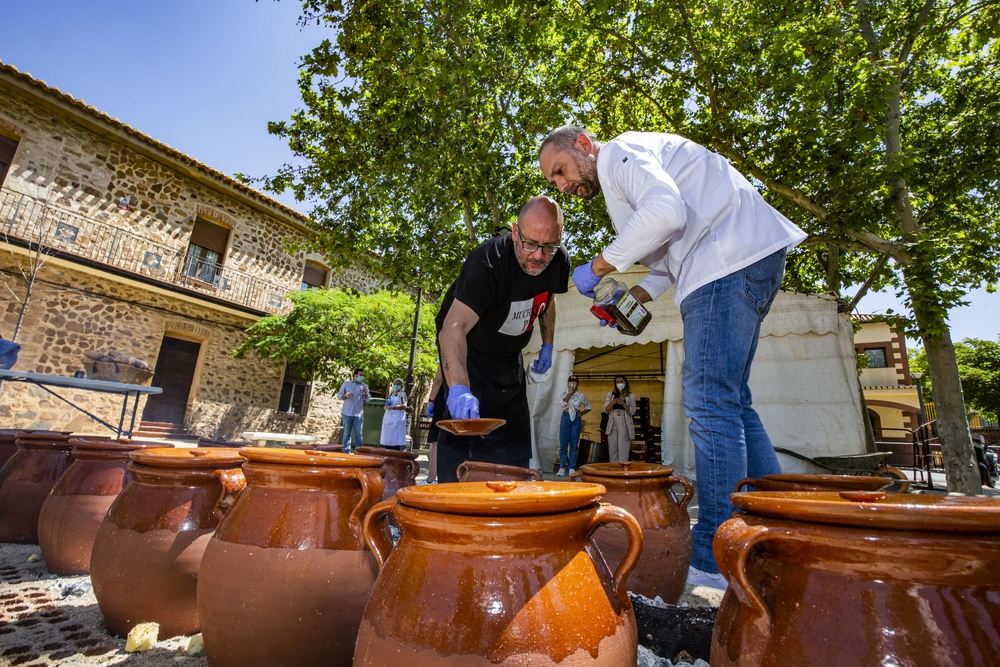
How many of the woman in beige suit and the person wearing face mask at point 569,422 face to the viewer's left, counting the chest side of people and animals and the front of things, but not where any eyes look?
0

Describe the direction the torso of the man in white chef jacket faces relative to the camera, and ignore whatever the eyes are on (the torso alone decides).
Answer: to the viewer's left

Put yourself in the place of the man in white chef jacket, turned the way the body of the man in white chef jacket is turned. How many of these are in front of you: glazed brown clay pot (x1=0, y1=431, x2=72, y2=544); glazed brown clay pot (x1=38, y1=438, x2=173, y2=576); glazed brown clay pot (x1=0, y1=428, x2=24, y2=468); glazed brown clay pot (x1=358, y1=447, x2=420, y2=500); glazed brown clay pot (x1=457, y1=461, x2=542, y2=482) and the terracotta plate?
6

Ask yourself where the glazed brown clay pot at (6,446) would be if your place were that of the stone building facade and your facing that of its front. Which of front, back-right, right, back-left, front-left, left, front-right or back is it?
front-right

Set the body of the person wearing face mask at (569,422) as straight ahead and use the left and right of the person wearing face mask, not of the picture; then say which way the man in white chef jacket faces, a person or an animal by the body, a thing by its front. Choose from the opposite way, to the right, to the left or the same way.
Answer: to the right

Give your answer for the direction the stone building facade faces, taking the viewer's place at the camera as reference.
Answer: facing the viewer and to the right of the viewer

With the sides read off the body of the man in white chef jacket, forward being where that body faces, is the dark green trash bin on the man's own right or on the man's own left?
on the man's own right

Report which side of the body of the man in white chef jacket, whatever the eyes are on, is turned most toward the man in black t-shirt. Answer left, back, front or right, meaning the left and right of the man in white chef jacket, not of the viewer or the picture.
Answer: front

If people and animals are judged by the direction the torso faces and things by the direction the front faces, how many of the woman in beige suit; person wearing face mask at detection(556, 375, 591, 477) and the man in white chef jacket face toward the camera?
2

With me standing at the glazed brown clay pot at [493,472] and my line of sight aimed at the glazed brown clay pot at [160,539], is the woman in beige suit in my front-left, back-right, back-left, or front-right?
back-right

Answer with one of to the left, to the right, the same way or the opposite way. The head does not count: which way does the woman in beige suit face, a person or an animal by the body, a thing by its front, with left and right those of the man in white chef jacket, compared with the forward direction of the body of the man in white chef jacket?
to the left

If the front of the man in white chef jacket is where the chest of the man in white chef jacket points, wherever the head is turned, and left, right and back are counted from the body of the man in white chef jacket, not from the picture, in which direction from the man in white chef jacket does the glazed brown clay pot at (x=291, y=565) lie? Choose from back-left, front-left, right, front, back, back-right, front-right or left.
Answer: front-left

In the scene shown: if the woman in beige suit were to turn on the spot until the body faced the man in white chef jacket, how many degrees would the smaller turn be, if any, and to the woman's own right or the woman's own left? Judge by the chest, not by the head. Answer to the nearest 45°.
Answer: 0° — they already face them

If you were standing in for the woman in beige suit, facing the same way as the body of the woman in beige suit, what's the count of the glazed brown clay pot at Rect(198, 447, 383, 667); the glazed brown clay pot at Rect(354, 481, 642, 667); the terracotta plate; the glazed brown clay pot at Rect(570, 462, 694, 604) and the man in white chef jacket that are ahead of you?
5

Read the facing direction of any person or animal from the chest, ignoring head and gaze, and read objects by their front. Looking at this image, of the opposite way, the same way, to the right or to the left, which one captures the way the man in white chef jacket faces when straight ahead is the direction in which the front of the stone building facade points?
the opposite way
